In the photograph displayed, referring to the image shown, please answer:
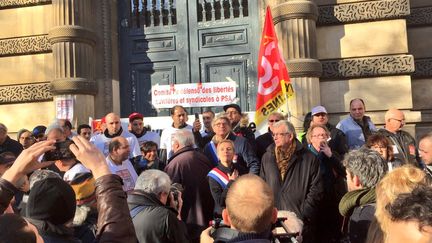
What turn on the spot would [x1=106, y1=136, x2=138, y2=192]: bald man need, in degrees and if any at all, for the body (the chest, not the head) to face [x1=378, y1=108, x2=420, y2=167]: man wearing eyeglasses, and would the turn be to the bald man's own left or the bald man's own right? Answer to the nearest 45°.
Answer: approximately 45° to the bald man's own left

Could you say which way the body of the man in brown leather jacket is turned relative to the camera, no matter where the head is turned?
away from the camera

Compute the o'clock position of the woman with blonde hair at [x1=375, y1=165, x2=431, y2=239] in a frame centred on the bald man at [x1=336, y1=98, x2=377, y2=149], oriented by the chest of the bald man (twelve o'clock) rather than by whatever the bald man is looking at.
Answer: The woman with blonde hair is roughly at 12 o'clock from the bald man.

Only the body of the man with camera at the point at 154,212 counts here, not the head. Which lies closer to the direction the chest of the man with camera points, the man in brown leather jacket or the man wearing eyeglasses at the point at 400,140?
the man wearing eyeglasses

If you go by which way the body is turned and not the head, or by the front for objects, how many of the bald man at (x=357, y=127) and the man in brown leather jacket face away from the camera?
1

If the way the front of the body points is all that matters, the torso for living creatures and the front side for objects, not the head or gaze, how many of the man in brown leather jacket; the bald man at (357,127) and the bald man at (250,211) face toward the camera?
1

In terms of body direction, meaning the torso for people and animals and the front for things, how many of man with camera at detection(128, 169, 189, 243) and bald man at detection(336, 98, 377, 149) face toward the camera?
1

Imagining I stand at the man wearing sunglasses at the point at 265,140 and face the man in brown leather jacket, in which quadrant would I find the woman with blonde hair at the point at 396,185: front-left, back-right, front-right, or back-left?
front-left

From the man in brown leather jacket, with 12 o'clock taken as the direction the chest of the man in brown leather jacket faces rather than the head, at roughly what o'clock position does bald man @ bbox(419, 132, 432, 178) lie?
The bald man is roughly at 2 o'clock from the man in brown leather jacket.

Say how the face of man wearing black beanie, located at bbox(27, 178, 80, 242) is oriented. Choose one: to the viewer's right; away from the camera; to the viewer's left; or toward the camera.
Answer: away from the camera

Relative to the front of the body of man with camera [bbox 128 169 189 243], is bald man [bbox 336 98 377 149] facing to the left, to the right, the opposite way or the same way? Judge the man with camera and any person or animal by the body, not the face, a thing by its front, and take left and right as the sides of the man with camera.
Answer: the opposite way

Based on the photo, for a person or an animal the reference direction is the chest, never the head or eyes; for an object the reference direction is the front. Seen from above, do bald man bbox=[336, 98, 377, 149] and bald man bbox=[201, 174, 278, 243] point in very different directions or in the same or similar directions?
very different directions

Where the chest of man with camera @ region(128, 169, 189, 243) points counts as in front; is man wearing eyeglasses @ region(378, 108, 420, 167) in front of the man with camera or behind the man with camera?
in front

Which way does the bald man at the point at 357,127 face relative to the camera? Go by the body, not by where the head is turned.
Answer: toward the camera

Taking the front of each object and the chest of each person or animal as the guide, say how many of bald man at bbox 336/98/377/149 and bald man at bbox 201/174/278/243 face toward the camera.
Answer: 1

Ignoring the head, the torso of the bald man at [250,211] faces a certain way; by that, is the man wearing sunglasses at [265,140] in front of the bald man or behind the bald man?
in front

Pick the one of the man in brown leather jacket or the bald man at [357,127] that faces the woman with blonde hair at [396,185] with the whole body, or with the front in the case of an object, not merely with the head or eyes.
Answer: the bald man

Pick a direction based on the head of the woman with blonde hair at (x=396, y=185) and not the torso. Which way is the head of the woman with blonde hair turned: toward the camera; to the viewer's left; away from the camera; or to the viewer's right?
away from the camera

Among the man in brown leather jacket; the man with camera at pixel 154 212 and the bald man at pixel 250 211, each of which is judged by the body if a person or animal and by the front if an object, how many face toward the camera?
0
